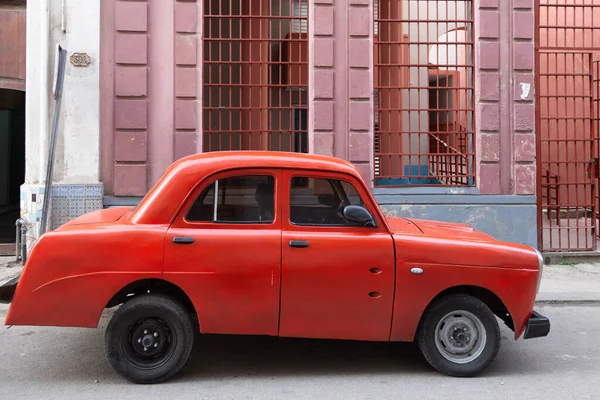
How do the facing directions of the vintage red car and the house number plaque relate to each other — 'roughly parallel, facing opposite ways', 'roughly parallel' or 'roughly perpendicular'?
roughly perpendicular

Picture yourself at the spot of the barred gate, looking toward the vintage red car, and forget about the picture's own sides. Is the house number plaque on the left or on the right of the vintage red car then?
right

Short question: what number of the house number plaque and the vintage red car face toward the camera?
1

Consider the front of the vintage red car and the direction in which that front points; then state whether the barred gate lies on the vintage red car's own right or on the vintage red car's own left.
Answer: on the vintage red car's own left

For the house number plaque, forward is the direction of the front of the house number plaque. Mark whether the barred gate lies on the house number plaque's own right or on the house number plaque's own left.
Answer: on the house number plaque's own left

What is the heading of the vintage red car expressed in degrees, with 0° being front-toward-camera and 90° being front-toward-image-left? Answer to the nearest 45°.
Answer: approximately 270°

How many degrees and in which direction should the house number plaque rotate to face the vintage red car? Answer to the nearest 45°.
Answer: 0° — it already faces it

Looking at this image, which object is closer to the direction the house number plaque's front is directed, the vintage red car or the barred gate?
the vintage red car

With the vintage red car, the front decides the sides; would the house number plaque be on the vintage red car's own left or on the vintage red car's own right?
on the vintage red car's own left

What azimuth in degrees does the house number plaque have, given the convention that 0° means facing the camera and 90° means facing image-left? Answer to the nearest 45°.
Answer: approximately 0°

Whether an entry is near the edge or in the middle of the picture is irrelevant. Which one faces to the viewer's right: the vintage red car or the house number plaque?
the vintage red car
